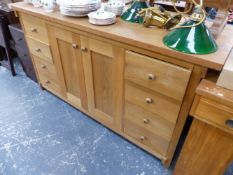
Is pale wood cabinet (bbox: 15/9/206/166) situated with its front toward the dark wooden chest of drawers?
no

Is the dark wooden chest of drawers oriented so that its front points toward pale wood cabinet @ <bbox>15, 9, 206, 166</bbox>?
no

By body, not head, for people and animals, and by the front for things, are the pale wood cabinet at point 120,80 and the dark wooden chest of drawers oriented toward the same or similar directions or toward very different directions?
same or similar directions

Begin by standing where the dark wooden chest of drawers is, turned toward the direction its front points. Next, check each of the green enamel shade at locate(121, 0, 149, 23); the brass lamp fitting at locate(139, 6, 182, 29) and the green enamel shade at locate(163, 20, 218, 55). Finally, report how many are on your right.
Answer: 0

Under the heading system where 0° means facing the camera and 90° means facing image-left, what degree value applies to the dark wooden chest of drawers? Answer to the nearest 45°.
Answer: approximately 45°

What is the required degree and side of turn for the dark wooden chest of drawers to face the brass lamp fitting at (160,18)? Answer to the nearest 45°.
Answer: approximately 90° to its left

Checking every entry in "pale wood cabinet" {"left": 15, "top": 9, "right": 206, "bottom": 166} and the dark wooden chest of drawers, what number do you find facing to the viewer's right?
0

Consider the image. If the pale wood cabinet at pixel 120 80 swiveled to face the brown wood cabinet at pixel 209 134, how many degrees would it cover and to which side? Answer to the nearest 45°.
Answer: approximately 90° to its left

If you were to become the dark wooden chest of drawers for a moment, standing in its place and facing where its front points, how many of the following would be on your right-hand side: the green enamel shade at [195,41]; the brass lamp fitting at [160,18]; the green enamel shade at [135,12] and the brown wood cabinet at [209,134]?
0

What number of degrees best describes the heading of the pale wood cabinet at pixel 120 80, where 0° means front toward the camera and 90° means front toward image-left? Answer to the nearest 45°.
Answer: approximately 45°
